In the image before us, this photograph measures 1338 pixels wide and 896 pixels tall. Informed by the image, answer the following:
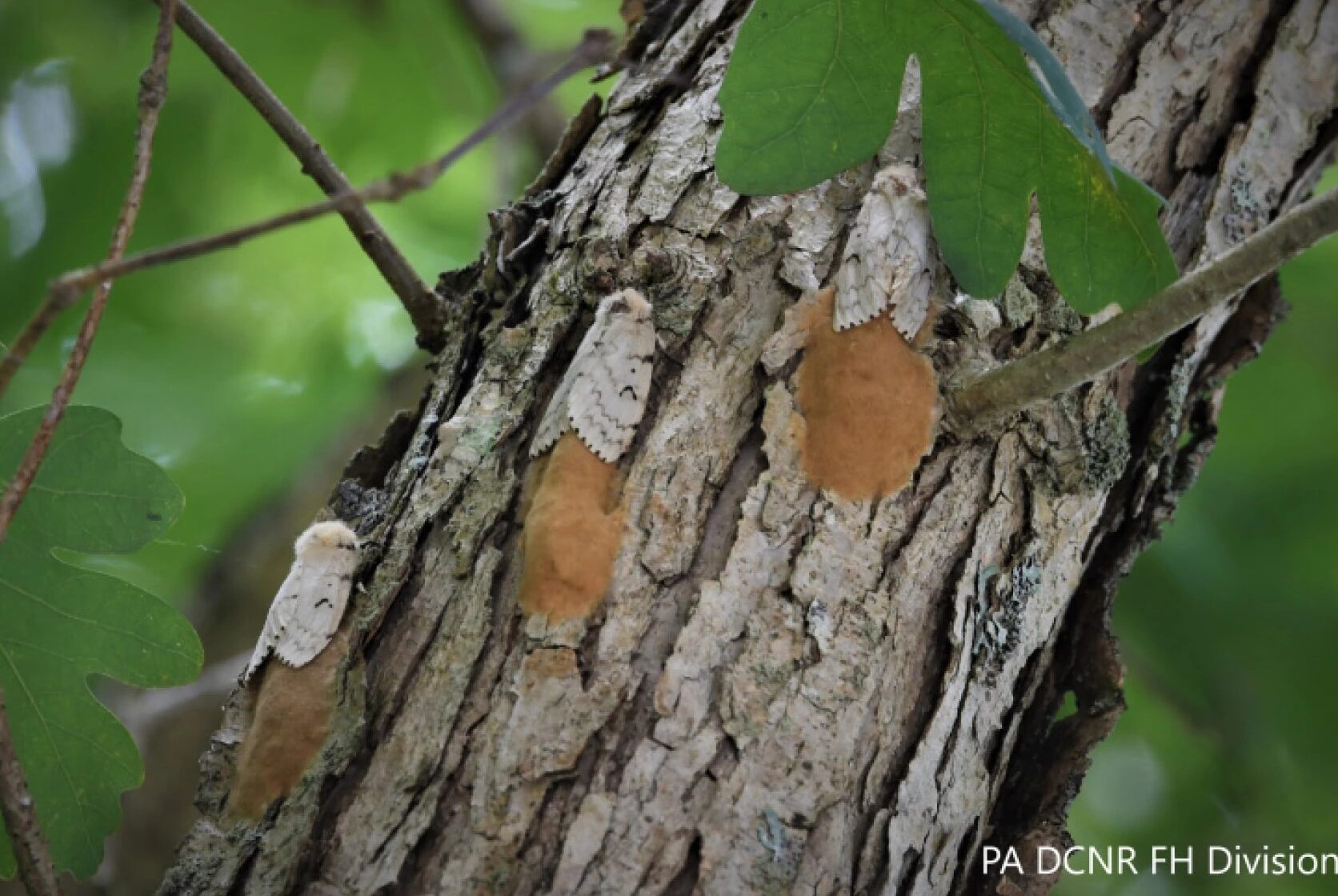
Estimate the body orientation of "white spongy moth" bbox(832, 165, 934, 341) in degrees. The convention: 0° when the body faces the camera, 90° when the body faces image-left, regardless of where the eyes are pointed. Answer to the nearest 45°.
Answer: approximately 180°

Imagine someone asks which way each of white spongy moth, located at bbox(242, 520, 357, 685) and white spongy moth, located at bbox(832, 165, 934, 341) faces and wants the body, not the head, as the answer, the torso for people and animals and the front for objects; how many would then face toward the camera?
0

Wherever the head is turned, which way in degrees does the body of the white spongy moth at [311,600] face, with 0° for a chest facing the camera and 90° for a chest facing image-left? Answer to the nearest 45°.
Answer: approximately 225°

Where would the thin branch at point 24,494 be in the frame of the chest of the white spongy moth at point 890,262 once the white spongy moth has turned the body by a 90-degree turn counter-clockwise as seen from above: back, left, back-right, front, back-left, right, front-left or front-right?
front
